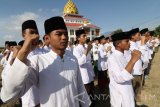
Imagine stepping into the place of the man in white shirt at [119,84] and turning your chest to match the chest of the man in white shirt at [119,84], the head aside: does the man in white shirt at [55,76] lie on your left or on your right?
on your right

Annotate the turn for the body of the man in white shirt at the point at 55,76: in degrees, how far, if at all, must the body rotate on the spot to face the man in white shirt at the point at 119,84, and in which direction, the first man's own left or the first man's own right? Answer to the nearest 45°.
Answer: approximately 90° to the first man's own left

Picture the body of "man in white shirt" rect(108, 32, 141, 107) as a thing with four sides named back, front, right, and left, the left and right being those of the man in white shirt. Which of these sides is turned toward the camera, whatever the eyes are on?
right

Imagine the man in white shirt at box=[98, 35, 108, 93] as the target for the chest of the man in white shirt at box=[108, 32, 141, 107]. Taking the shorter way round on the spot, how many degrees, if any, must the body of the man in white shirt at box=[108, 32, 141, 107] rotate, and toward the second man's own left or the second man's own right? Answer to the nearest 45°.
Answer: approximately 90° to the second man's own left
